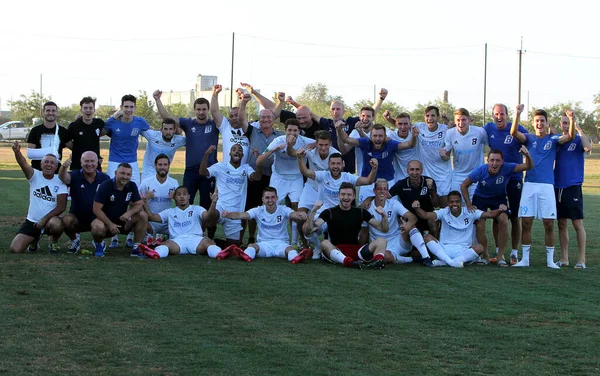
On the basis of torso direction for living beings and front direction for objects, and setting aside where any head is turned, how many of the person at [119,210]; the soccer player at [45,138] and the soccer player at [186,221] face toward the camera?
3

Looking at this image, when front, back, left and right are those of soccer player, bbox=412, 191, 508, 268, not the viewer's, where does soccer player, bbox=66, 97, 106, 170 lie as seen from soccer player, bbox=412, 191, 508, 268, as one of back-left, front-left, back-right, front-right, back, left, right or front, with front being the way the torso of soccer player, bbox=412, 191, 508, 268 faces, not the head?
right

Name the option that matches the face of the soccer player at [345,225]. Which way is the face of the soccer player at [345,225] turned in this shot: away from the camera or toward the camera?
toward the camera

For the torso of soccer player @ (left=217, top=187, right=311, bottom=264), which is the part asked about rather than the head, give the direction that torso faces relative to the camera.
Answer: toward the camera

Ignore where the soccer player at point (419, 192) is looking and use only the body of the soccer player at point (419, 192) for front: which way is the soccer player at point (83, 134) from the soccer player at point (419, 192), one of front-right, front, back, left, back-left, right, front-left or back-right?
right

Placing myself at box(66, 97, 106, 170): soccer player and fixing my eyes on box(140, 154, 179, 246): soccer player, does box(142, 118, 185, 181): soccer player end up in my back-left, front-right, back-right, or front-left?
front-left

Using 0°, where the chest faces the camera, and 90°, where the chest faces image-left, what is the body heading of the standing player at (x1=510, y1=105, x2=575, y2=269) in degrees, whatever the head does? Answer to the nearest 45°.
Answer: approximately 0°

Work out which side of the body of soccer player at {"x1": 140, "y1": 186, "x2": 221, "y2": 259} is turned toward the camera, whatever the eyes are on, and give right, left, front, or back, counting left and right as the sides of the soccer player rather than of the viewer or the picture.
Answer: front

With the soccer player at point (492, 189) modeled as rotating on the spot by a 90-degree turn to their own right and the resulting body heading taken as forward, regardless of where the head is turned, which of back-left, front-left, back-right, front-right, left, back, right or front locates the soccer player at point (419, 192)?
front

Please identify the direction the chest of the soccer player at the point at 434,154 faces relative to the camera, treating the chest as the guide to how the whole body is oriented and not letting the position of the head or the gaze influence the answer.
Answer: toward the camera

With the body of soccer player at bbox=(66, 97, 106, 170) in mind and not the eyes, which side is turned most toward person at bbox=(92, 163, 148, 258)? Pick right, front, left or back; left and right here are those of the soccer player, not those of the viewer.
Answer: front

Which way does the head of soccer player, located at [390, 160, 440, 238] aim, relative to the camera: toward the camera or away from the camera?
toward the camera

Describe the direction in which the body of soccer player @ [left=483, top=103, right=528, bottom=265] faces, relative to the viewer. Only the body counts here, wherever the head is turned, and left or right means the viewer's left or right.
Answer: facing the viewer
